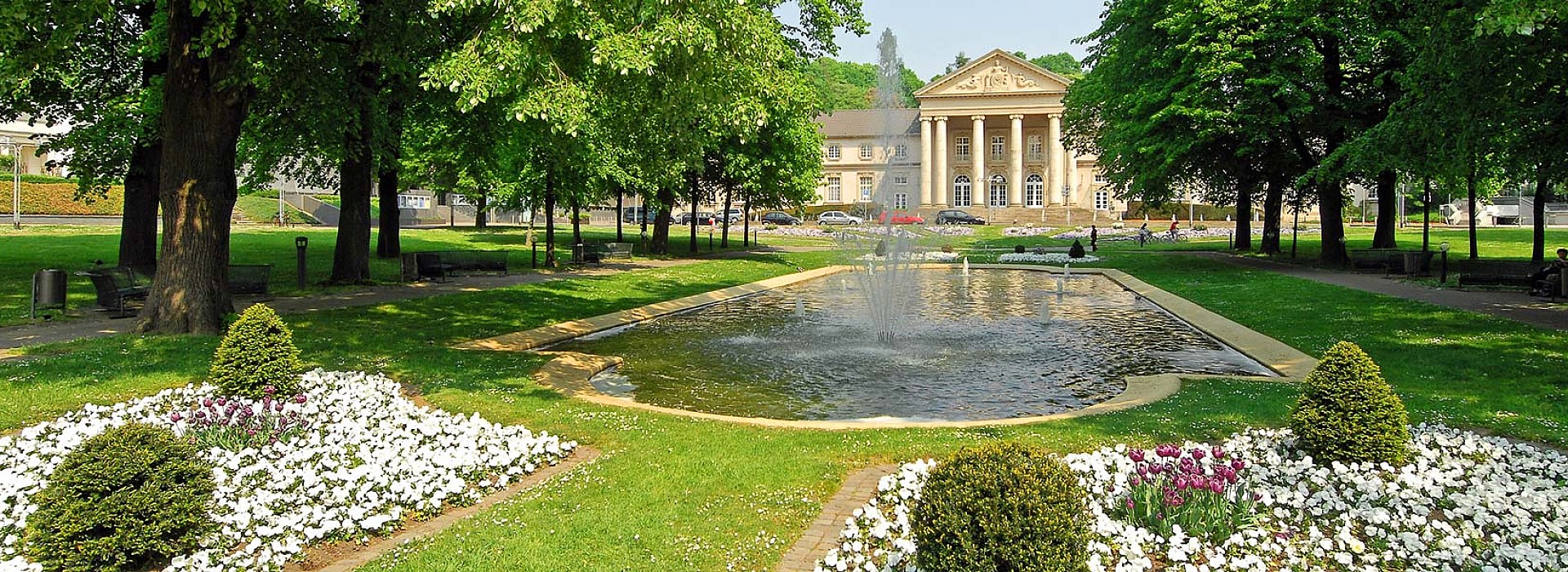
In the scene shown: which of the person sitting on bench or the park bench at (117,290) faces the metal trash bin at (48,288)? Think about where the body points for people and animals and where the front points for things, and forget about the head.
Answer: the person sitting on bench

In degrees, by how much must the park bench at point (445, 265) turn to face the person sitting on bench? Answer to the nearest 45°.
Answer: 0° — it already faces them

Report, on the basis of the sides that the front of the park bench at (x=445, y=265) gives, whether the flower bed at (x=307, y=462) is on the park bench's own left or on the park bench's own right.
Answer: on the park bench's own right

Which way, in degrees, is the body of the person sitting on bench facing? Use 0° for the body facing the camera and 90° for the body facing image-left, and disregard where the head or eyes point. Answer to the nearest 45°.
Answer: approximately 45°

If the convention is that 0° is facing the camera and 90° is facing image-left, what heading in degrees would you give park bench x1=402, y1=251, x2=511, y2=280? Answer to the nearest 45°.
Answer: approximately 315°

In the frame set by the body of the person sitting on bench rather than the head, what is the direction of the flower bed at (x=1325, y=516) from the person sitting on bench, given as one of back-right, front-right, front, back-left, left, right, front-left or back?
front-left

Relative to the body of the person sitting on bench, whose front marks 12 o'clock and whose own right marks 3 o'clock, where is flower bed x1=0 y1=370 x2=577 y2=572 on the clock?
The flower bed is roughly at 11 o'clock from the person sitting on bench.

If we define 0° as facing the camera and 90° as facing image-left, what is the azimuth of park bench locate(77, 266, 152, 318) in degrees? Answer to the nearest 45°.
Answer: approximately 315°

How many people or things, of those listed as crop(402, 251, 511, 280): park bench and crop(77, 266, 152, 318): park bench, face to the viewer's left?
0
